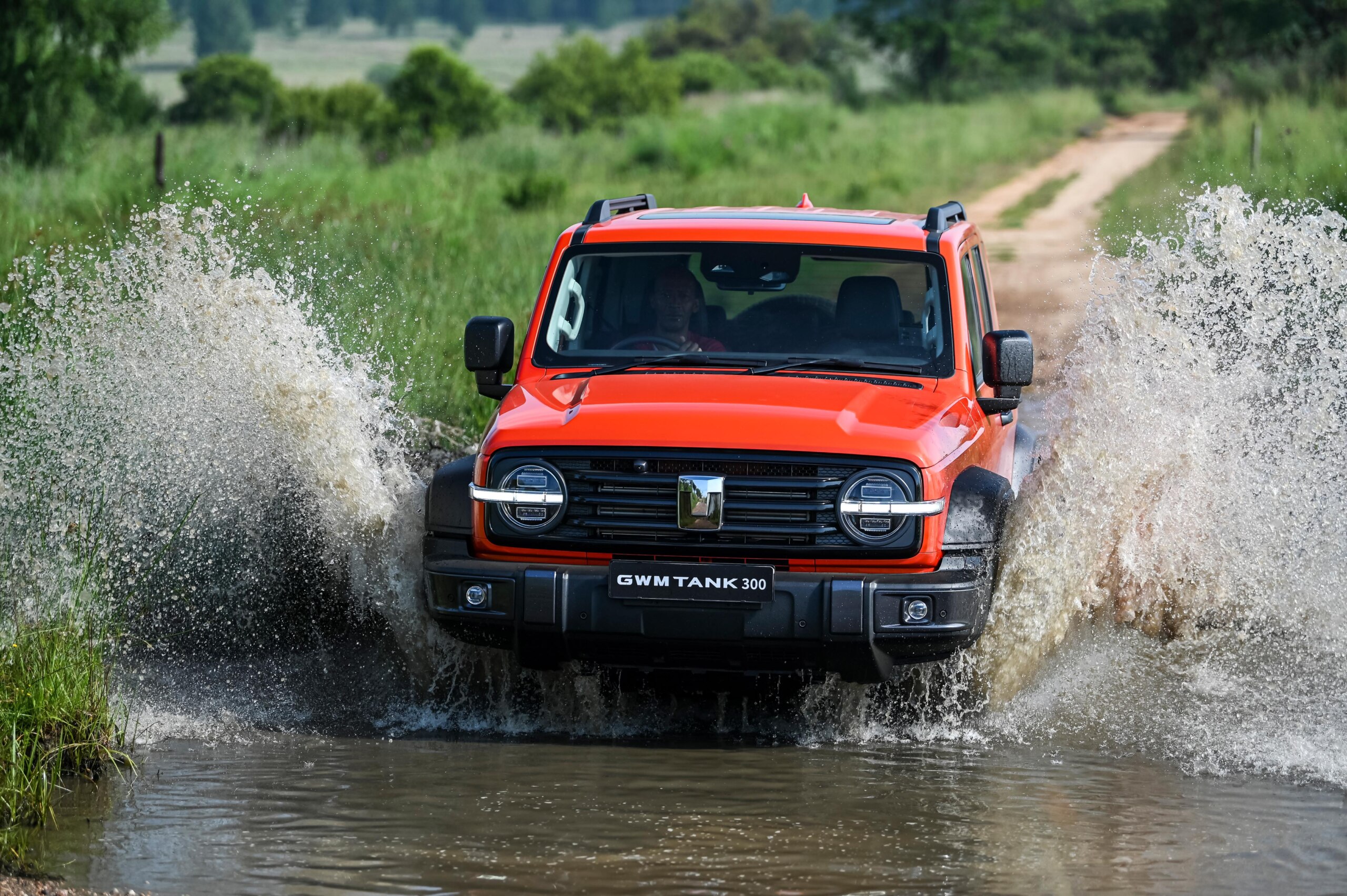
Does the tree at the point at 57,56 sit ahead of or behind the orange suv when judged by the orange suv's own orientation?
behind

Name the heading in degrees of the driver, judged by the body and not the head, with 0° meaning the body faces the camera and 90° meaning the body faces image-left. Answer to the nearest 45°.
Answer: approximately 0°

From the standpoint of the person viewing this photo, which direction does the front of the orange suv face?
facing the viewer

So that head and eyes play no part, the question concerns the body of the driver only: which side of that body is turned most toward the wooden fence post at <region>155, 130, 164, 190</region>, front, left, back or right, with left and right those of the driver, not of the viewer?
back

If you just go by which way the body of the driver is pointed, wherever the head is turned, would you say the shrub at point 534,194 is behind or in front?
behind

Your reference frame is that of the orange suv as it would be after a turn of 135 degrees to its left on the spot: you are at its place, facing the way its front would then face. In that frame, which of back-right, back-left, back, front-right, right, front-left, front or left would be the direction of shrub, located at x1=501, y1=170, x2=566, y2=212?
front-left

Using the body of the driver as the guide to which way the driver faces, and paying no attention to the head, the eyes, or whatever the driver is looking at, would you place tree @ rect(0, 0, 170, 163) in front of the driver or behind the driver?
behind

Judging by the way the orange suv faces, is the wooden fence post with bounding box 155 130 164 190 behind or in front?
behind

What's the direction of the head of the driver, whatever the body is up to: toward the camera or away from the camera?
toward the camera
